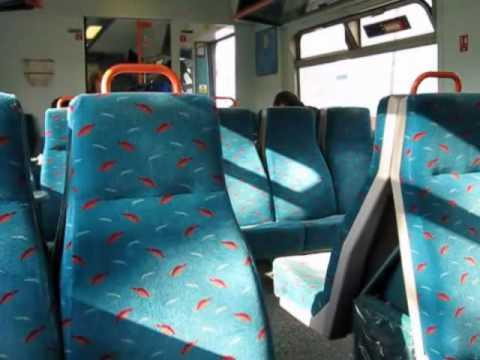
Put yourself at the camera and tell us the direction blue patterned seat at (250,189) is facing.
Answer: facing the viewer and to the right of the viewer

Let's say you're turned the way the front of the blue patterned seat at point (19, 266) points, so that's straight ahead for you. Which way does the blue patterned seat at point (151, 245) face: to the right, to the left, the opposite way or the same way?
the same way

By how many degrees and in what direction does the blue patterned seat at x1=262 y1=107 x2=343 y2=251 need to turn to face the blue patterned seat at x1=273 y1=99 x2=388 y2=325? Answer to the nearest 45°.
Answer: approximately 45° to its right

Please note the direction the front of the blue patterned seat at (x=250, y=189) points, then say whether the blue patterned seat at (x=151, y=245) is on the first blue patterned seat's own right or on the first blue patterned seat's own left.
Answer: on the first blue patterned seat's own right
